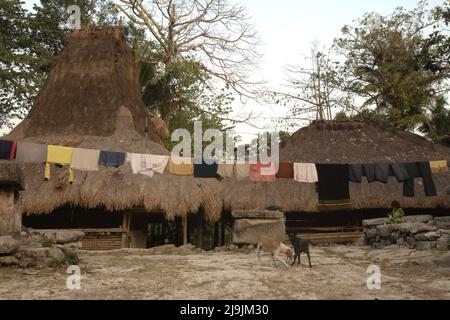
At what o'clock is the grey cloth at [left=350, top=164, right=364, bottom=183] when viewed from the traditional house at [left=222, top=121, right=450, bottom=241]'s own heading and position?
The grey cloth is roughly at 12 o'clock from the traditional house.

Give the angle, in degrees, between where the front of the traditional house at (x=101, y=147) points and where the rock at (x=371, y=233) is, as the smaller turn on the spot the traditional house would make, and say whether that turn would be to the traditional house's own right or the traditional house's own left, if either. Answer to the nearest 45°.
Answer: approximately 45° to the traditional house's own left

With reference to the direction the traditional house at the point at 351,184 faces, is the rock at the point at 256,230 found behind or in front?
in front

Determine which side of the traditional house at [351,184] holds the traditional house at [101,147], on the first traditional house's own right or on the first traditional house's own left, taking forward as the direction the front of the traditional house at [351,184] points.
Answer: on the first traditional house's own right

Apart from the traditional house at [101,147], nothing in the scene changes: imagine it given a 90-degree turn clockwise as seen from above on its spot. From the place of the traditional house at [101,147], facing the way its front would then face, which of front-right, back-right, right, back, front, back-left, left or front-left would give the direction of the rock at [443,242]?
back-left

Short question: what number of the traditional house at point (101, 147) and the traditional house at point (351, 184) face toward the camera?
2

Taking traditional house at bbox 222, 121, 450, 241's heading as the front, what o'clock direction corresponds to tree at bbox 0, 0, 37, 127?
The tree is roughly at 3 o'clock from the traditional house.

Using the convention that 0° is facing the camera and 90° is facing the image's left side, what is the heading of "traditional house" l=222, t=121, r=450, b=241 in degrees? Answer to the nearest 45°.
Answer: approximately 0°

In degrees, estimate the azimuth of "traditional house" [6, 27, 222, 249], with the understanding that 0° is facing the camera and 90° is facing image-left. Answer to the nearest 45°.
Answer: approximately 0°

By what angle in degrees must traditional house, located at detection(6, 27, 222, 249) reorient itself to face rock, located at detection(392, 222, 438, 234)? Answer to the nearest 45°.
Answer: approximately 45° to its left

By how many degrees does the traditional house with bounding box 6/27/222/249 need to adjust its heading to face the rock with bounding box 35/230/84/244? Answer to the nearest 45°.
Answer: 0° — it already faces it

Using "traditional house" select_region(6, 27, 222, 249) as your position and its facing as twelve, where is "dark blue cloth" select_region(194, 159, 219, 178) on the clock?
The dark blue cloth is roughly at 10 o'clock from the traditional house.

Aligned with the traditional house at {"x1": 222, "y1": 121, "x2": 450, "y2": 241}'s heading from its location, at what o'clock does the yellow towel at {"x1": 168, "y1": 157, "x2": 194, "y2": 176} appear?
The yellow towel is roughly at 2 o'clock from the traditional house.

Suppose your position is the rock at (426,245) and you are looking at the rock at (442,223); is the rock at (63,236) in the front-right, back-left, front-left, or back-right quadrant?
back-left
